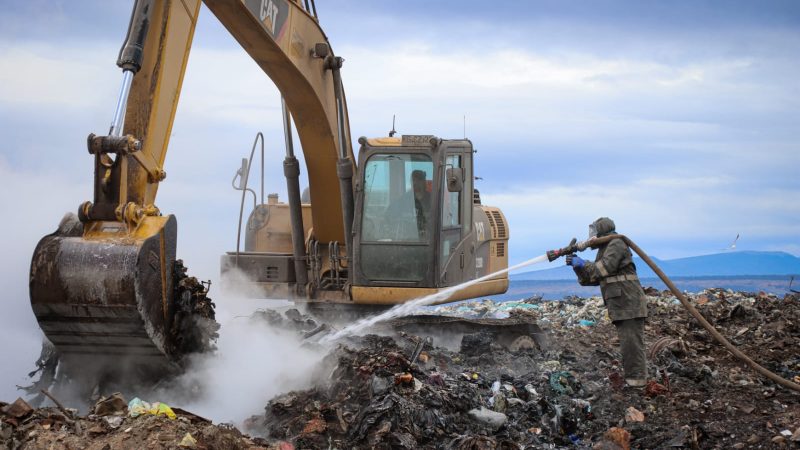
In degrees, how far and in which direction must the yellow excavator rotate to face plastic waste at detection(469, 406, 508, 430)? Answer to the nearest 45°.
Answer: approximately 90° to its left

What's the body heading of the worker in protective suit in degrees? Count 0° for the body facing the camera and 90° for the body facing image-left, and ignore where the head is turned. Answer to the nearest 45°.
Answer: approximately 90°

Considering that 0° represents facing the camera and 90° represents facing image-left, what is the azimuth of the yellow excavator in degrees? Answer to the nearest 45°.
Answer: approximately 45°

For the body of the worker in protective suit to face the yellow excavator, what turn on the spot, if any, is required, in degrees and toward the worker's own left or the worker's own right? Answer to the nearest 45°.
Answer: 0° — they already face it

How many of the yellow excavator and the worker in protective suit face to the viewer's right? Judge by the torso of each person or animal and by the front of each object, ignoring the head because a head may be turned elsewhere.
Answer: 0

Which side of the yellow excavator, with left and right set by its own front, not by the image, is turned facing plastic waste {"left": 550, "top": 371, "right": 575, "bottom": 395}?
left

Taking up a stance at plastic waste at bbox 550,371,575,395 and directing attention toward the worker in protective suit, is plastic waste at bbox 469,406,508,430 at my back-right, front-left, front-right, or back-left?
back-right

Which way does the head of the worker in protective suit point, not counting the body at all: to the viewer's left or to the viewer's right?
to the viewer's left

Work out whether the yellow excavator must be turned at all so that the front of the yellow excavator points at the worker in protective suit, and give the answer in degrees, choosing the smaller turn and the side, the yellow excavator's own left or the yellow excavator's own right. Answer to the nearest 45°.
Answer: approximately 135° to the yellow excavator's own left

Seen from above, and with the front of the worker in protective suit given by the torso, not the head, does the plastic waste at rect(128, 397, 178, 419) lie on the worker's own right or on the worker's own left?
on the worker's own left

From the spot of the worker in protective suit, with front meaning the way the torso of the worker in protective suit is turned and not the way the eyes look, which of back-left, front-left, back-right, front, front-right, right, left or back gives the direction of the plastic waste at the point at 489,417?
front-left

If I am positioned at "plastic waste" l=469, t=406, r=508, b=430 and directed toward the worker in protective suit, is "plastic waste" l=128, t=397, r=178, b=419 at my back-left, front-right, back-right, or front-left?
back-left
